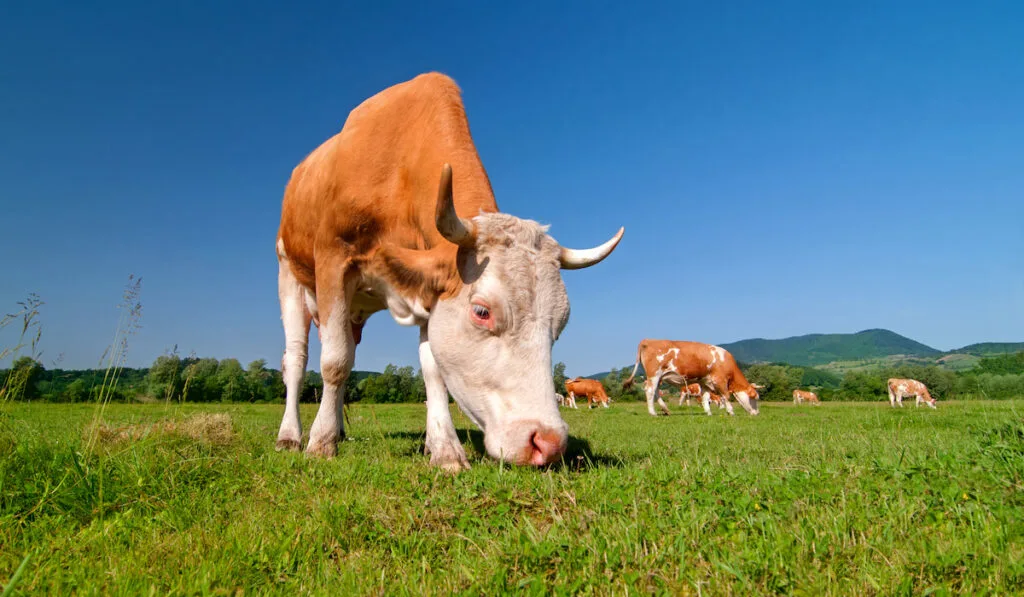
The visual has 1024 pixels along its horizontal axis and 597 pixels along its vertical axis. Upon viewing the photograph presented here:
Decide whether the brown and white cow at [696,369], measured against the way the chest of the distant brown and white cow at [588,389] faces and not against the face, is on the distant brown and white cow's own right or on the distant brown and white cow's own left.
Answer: on the distant brown and white cow's own right

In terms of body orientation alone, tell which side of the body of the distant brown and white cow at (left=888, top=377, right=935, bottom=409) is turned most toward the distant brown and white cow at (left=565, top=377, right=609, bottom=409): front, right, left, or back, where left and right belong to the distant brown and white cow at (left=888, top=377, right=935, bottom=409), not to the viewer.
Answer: back

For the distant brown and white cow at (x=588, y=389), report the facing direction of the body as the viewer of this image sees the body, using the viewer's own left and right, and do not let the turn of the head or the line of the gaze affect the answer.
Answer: facing to the right of the viewer

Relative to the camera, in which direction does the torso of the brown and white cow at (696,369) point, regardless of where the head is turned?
to the viewer's right

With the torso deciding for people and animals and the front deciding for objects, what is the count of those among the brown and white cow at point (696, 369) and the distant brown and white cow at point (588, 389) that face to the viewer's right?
2

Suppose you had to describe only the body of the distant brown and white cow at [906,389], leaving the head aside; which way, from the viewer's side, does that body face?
to the viewer's right
